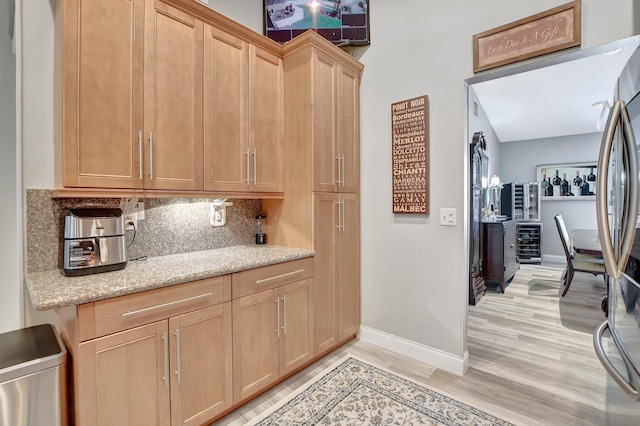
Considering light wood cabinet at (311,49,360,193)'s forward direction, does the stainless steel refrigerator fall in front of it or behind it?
in front

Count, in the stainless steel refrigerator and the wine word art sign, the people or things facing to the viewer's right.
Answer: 0

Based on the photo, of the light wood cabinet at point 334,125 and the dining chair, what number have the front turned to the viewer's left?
0

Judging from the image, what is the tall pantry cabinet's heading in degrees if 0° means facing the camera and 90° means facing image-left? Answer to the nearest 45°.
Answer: approximately 315°

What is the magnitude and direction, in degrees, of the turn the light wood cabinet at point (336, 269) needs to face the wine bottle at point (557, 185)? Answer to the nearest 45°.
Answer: approximately 90° to its left

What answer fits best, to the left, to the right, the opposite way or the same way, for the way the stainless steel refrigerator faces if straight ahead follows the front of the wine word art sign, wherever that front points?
to the right

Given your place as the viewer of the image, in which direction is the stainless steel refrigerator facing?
facing to the left of the viewer

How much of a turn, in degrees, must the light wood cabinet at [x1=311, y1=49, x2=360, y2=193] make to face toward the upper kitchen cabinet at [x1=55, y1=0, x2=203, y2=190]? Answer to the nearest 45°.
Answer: approximately 90° to its right

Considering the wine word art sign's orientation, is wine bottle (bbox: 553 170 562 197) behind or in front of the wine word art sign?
behind

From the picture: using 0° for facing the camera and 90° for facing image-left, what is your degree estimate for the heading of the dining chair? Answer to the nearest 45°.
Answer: approximately 270°

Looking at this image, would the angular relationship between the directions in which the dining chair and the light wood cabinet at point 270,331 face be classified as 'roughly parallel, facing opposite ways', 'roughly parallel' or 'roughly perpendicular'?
roughly parallel

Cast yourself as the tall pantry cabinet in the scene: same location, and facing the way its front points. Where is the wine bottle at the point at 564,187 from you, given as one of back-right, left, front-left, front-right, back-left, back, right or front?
left

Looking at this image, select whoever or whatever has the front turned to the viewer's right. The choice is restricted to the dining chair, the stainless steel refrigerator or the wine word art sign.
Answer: the dining chair
